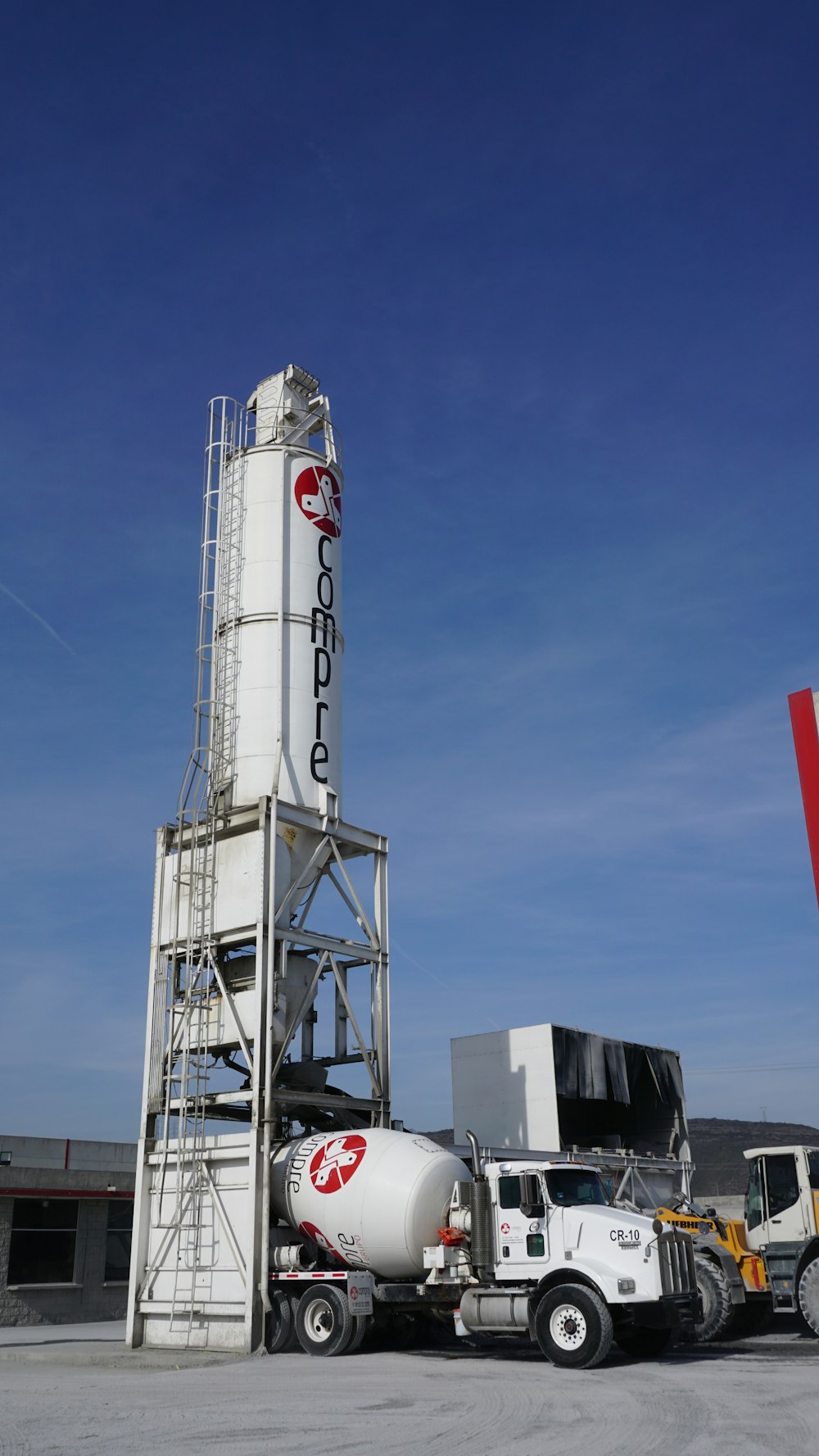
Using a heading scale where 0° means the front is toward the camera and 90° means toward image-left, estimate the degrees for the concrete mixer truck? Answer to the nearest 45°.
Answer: approximately 315°
